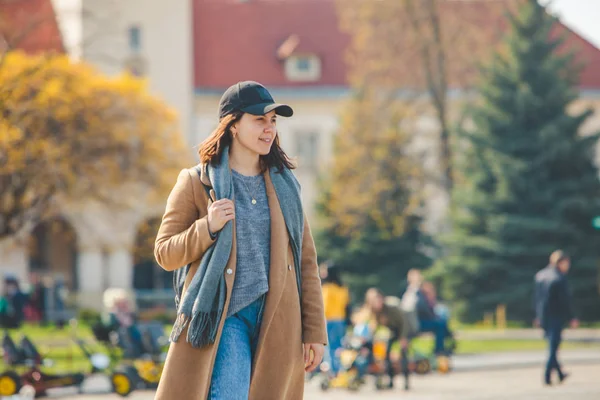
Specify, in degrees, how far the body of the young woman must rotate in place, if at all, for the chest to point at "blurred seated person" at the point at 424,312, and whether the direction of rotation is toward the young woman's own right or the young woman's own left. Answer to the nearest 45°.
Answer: approximately 135° to the young woman's own left

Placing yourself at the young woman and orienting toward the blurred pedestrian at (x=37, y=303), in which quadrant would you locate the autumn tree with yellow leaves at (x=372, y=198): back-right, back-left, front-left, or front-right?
front-right

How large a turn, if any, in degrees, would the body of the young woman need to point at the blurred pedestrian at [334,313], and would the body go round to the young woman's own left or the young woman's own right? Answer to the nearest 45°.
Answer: approximately 135° to the young woman's own left

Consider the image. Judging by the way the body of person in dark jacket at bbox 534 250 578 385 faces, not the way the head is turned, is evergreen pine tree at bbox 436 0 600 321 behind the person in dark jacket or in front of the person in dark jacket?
behind

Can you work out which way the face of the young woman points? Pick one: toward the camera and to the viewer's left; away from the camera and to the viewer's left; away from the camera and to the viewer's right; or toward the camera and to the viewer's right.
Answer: toward the camera and to the viewer's right
